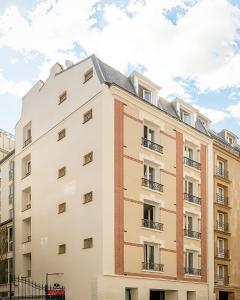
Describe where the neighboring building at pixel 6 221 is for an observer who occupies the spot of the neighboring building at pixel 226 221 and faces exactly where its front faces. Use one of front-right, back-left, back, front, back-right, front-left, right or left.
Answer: back-right

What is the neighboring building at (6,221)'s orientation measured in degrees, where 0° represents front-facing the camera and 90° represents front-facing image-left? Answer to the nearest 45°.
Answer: approximately 45°

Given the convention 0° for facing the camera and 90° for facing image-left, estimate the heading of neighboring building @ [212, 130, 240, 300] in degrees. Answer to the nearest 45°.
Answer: approximately 315°

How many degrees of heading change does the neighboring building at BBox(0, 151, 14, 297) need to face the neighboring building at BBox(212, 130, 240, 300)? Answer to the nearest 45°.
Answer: approximately 135° to its left

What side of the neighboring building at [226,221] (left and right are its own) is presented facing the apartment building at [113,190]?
right

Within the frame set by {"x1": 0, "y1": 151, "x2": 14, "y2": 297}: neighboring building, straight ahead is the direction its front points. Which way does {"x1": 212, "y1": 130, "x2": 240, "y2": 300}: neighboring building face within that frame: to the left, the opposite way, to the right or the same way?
to the left

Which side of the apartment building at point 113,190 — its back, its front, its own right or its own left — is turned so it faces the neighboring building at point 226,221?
left

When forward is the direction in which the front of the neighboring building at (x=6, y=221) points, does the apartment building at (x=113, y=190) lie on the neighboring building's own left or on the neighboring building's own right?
on the neighboring building's own left
